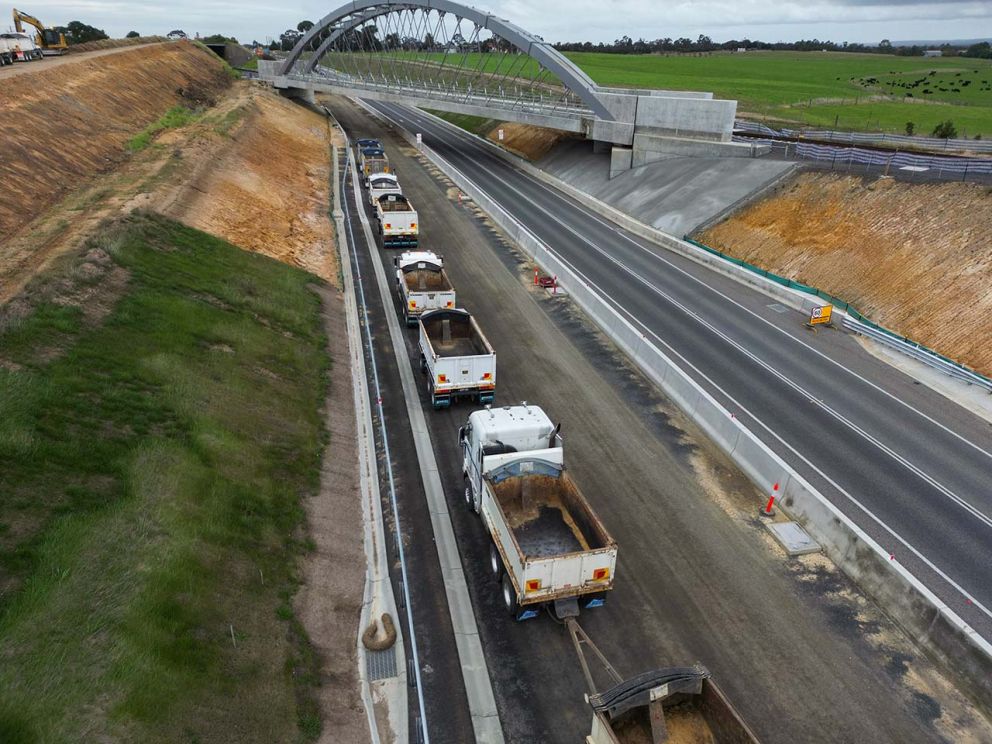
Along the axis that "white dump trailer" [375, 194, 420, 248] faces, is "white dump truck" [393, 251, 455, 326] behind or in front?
behind

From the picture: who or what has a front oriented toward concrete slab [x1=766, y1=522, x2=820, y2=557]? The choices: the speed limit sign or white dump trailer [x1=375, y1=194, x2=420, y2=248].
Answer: the speed limit sign

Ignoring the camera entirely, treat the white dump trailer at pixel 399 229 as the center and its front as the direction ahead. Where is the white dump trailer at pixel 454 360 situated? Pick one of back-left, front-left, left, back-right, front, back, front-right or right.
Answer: back

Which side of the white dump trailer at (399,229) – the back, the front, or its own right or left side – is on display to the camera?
back

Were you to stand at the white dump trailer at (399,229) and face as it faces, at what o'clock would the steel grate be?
The steel grate is roughly at 6 o'clock from the white dump trailer.

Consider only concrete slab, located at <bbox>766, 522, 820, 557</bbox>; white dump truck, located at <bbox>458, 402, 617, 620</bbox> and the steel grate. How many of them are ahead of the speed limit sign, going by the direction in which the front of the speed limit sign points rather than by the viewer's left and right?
3

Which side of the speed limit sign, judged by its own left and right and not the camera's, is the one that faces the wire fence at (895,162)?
back

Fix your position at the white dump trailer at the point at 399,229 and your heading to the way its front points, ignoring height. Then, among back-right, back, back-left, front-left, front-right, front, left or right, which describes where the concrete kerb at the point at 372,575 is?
back

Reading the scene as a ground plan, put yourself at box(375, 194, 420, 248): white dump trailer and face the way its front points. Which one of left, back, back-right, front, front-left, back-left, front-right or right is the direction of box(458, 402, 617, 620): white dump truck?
back

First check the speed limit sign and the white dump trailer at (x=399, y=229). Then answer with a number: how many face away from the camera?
1

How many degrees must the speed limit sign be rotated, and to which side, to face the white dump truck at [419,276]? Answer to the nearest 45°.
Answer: approximately 45° to its right

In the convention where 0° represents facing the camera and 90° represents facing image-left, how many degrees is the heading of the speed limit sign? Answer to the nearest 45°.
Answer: approximately 0°
